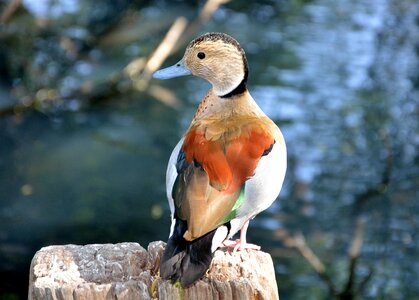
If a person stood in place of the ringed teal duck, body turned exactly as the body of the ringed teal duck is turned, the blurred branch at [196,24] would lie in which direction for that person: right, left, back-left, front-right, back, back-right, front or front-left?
front-left

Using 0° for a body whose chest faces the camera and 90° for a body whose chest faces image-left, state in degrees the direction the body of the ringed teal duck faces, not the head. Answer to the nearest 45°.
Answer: approximately 225°

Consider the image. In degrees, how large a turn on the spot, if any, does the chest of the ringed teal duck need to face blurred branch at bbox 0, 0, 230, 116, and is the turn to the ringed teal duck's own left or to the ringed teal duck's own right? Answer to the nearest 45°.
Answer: approximately 45° to the ringed teal duck's own left
